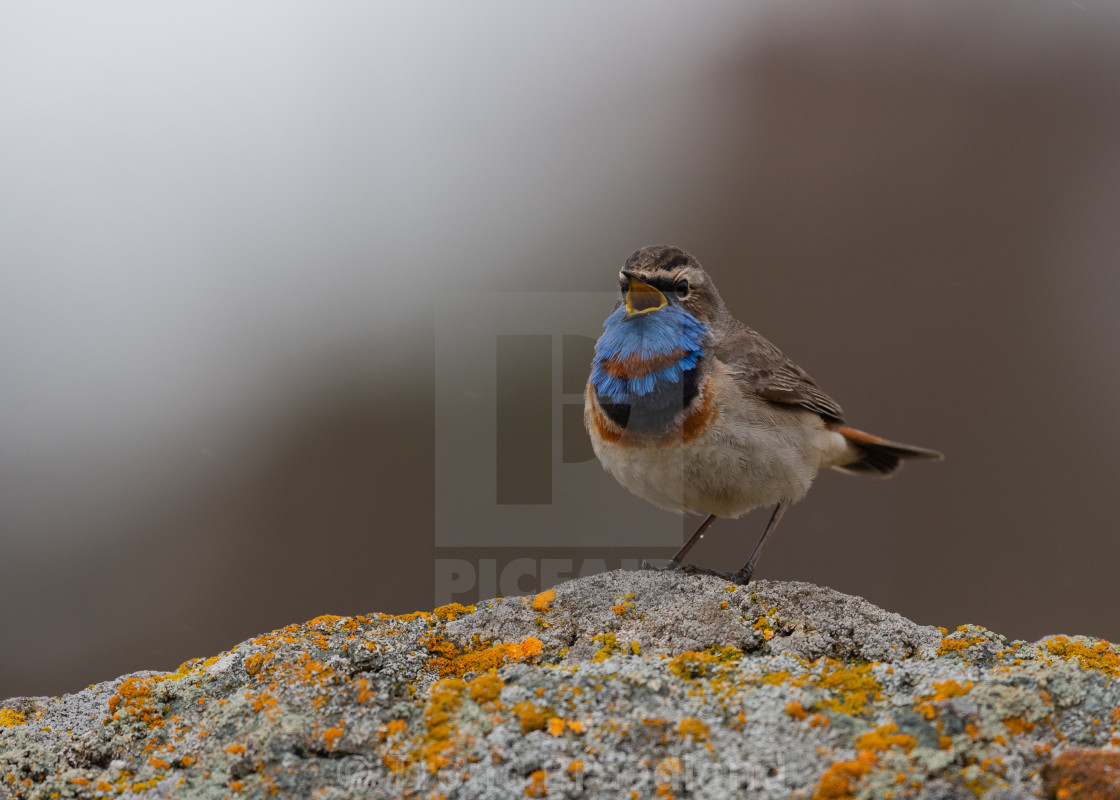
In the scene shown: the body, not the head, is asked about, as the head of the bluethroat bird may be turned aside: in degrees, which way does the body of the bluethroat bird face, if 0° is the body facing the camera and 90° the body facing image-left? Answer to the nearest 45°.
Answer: approximately 45°
